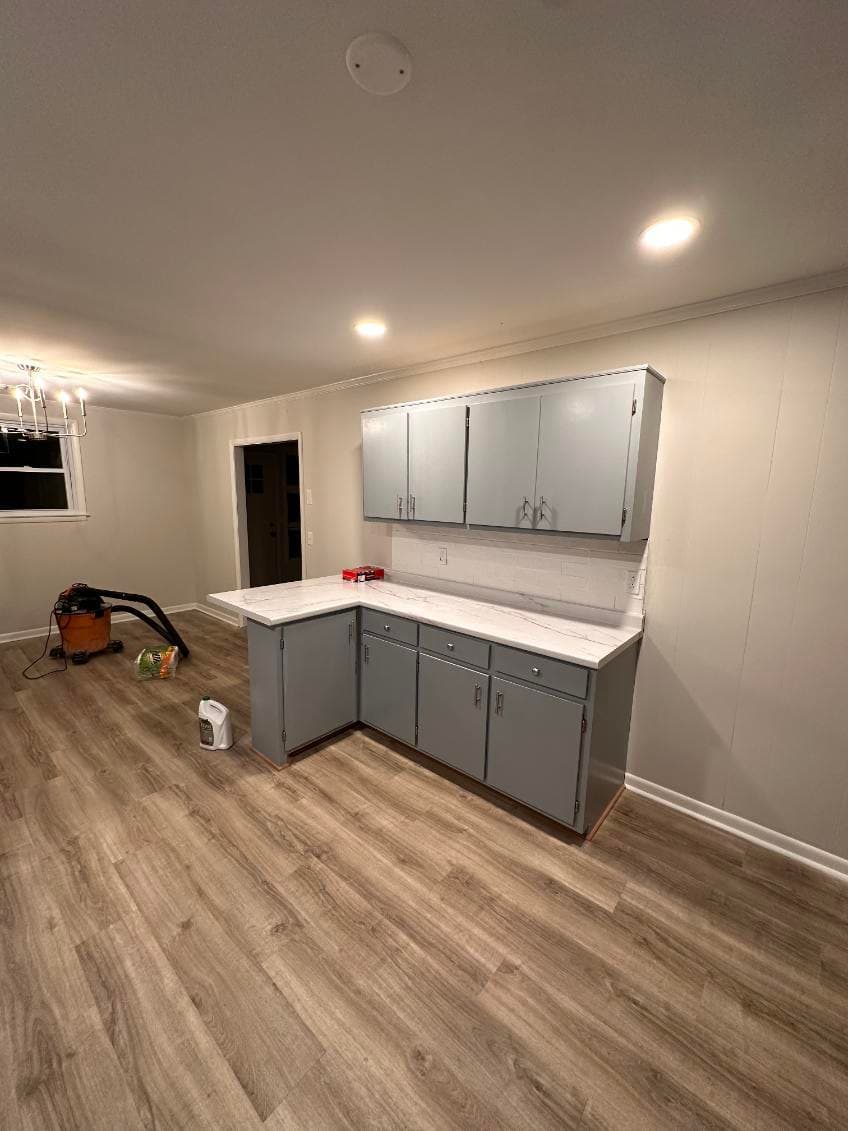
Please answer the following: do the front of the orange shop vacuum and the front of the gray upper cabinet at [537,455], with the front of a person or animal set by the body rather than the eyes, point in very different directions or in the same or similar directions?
very different directions

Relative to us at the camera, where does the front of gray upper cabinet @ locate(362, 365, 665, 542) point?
facing the viewer and to the left of the viewer

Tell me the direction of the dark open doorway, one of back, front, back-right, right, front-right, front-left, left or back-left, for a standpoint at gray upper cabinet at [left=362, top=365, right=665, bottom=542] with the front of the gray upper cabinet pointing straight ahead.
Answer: right

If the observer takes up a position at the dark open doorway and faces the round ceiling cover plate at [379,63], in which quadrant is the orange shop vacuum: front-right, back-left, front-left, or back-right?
front-right

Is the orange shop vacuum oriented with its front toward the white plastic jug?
no

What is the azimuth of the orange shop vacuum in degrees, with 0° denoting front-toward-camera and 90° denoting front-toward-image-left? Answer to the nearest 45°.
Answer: approximately 270°

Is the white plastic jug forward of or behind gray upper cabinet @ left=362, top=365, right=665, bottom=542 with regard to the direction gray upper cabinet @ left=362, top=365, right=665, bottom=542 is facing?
forward

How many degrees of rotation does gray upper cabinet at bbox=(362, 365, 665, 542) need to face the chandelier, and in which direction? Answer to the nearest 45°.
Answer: approximately 45° to its right

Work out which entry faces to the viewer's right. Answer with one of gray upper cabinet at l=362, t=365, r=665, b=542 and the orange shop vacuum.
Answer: the orange shop vacuum

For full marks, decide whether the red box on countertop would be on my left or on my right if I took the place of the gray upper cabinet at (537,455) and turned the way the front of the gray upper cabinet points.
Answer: on my right

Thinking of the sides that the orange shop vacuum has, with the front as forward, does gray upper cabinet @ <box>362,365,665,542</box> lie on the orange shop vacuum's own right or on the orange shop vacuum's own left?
on the orange shop vacuum's own right

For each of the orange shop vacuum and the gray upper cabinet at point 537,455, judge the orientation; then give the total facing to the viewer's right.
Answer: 1

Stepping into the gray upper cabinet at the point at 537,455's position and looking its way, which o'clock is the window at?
The window is roughly at 2 o'clock from the gray upper cabinet.
